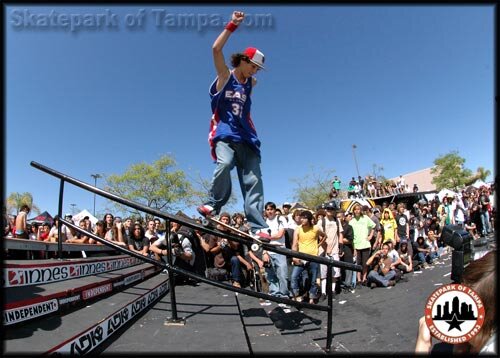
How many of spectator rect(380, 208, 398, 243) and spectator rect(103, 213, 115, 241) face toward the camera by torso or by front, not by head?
2

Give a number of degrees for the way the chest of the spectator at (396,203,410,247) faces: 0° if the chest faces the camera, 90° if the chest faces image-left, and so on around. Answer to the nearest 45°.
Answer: approximately 45°

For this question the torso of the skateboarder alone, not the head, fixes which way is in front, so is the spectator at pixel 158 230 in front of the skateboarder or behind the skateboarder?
behind

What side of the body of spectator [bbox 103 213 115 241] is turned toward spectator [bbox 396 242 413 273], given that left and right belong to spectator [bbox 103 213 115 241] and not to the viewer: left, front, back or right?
left

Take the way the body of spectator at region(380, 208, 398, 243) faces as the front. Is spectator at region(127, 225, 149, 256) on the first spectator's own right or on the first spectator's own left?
on the first spectator's own right

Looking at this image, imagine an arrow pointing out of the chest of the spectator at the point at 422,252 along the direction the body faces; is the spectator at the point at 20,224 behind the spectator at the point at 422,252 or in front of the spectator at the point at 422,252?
in front

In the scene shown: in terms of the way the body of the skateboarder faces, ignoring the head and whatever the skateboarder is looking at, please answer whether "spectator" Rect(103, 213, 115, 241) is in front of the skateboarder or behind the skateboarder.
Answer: behind

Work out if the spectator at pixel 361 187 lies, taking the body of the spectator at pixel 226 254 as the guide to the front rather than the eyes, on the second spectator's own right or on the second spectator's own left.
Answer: on the second spectator's own left

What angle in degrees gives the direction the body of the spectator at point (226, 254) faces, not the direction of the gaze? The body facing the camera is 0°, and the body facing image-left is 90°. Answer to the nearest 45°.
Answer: approximately 315°

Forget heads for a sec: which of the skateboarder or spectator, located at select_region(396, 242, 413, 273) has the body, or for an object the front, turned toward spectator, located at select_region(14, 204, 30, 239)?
spectator, located at select_region(396, 242, 413, 273)

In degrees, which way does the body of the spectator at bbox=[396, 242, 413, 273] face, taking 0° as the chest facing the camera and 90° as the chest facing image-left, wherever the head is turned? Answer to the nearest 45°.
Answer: approximately 45°
